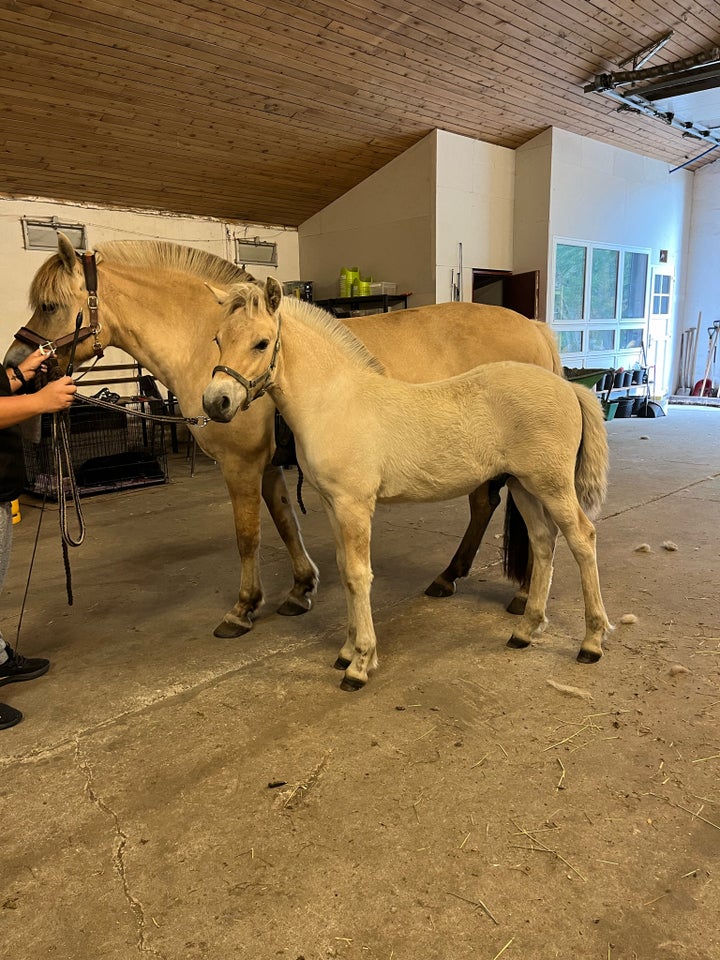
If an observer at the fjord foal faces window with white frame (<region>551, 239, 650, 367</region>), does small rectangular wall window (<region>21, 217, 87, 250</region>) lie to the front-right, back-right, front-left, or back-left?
front-left

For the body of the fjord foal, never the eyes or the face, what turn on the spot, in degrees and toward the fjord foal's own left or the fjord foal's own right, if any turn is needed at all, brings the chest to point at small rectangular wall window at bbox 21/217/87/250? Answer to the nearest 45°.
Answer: approximately 45° to the fjord foal's own right

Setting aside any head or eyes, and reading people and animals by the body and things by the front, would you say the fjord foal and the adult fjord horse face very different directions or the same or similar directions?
same or similar directions

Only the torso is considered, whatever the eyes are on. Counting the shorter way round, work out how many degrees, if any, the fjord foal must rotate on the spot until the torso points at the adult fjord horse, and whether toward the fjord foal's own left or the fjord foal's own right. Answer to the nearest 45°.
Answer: approximately 45° to the fjord foal's own right

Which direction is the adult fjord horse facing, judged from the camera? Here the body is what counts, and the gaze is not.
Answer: to the viewer's left

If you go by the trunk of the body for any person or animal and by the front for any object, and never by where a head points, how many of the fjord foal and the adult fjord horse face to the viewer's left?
2

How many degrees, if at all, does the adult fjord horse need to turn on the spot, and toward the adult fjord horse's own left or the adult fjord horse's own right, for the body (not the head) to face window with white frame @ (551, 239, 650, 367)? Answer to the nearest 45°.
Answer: approximately 135° to the adult fjord horse's own right

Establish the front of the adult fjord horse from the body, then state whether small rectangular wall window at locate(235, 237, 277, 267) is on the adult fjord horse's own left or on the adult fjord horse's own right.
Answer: on the adult fjord horse's own right

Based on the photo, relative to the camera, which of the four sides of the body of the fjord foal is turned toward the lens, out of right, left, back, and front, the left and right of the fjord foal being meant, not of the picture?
left

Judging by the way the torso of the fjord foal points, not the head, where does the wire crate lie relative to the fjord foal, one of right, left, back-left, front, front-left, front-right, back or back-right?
front-right

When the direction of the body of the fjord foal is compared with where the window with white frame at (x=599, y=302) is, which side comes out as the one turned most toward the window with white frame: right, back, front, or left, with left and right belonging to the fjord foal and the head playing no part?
right

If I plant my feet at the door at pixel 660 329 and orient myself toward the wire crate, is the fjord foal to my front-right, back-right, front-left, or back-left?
front-left

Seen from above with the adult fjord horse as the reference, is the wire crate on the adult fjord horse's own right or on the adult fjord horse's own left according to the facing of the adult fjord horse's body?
on the adult fjord horse's own right

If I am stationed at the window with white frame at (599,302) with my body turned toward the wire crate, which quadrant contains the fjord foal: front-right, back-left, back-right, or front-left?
front-left

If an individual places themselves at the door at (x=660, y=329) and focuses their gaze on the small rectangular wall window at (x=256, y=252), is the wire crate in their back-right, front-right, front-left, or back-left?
front-left
